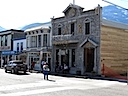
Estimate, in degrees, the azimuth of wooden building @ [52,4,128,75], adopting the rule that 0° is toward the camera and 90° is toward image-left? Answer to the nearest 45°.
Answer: approximately 45°

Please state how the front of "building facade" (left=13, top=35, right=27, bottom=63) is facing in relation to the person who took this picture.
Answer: facing the viewer and to the left of the viewer

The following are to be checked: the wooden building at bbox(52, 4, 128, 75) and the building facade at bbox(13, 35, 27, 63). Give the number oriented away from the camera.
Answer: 0

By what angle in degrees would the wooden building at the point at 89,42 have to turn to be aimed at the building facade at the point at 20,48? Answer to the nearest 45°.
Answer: approximately 90° to its right

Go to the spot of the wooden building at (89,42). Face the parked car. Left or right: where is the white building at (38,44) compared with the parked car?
right

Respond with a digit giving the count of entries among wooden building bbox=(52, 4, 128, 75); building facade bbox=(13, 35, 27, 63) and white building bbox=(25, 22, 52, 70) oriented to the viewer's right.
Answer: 0

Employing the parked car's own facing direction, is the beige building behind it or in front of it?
behind

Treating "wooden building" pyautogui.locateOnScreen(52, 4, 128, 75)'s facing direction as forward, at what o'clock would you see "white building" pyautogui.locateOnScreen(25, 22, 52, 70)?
The white building is roughly at 3 o'clock from the wooden building.

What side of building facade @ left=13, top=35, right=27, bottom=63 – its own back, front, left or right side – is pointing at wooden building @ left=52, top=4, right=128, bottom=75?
left

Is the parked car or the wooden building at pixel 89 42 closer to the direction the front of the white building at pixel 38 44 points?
the parked car

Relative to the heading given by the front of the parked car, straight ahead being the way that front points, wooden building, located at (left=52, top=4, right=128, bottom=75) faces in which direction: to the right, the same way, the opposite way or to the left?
to the left

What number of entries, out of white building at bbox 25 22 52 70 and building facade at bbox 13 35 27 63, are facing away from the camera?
0

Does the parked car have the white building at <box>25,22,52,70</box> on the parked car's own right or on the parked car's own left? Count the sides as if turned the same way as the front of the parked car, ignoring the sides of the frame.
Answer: on the parked car's own right
